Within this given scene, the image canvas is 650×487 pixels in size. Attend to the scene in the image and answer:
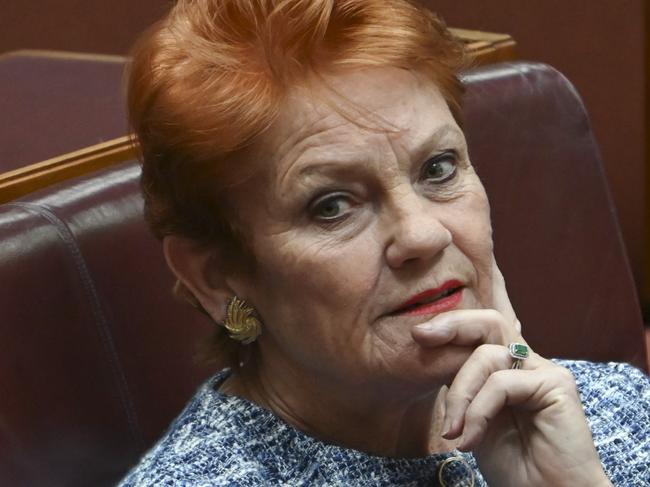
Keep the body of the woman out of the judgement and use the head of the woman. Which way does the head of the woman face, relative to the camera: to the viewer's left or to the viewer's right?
to the viewer's right

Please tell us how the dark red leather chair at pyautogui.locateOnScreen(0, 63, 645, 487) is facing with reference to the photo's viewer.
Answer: facing the viewer and to the right of the viewer
